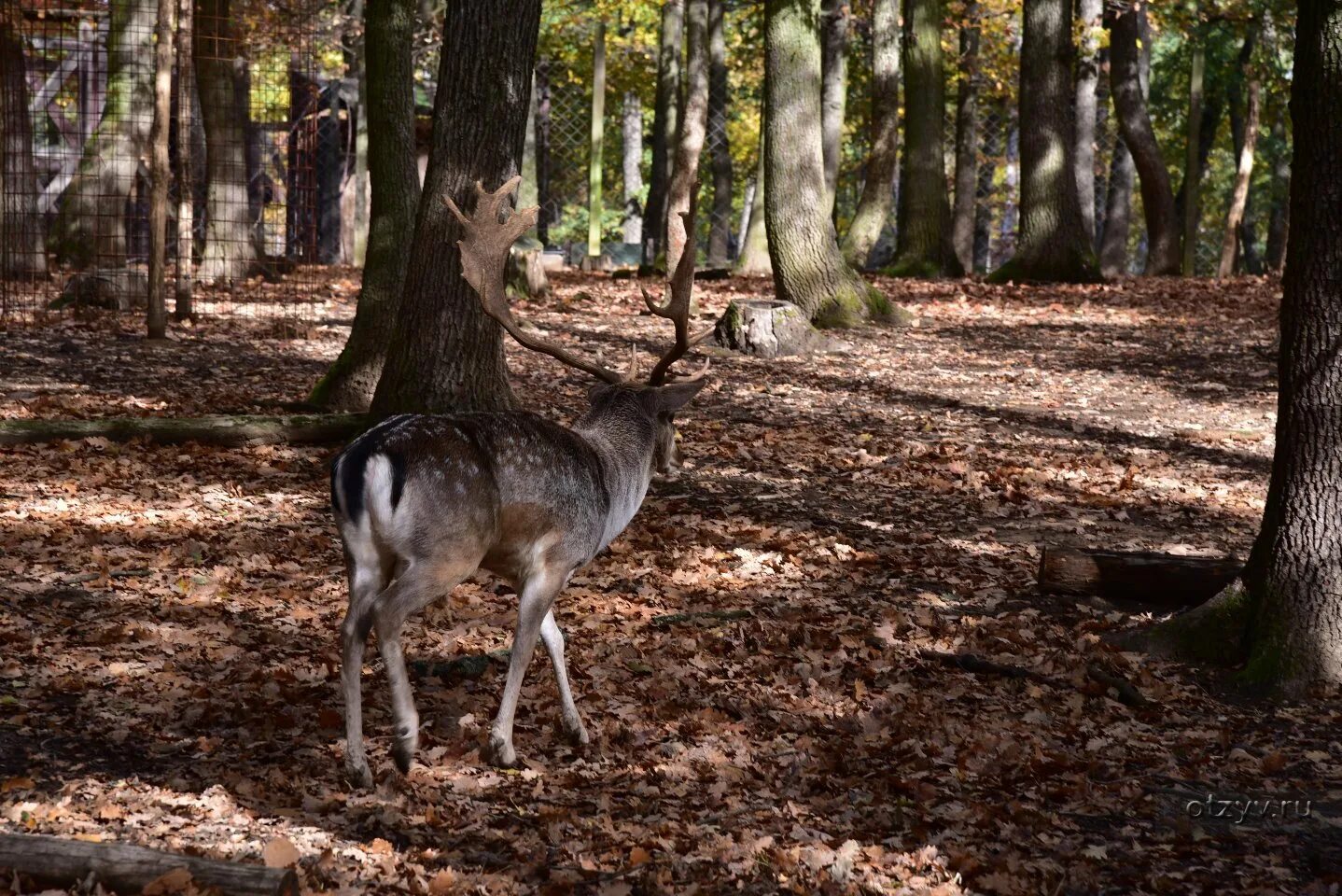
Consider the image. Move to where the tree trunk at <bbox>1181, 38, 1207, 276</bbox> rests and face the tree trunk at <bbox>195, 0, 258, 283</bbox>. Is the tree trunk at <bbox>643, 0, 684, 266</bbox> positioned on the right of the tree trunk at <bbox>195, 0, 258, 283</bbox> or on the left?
right

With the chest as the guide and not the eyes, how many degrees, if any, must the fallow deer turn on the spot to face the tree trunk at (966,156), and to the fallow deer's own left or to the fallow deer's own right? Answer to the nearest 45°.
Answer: approximately 45° to the fallow deer's own left

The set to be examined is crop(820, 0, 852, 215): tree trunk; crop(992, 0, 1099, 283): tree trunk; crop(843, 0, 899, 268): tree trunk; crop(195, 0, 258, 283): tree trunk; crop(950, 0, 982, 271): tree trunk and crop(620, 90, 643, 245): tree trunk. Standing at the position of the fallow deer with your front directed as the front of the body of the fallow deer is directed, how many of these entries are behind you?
0

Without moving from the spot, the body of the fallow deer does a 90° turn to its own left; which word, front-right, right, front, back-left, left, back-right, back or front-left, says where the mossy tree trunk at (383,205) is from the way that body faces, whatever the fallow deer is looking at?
front-right

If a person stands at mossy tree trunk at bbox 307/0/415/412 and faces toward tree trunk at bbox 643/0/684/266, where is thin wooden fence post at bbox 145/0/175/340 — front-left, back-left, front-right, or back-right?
front-left

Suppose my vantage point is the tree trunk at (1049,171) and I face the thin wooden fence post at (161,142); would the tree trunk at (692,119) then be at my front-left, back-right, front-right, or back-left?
front-right

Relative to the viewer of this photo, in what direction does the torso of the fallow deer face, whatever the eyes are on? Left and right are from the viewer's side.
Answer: facing away from the viewer and to the right of the viewer

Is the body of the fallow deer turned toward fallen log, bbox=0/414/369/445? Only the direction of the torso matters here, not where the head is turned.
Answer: no

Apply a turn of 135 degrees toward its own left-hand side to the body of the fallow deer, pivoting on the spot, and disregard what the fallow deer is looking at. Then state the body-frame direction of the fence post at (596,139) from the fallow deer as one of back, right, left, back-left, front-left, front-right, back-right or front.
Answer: right

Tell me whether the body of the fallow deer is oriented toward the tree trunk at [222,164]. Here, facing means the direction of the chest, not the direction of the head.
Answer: no

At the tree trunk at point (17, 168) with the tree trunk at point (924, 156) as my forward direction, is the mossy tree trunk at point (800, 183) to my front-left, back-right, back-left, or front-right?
front-right

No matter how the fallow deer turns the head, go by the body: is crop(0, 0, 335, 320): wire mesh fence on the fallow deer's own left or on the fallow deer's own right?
on the fallow deer's own left

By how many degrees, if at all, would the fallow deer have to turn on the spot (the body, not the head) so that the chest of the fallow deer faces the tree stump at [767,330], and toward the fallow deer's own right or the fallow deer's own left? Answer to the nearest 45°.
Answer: approximately 45° to the fallow deer's own left

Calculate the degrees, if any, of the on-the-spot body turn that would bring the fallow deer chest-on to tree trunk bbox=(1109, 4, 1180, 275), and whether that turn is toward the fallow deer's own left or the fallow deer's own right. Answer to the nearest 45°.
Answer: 0° — it already faces it

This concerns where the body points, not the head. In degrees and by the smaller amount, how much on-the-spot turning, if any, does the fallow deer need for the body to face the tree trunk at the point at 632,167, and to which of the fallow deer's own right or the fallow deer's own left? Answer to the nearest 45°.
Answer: approximately 45° to the fallow deer's own left

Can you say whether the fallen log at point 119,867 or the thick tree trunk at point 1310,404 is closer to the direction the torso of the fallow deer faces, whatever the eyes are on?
the thick tree trunk

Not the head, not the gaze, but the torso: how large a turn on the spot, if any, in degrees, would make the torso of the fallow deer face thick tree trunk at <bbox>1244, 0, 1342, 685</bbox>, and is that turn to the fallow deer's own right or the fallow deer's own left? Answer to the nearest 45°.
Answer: approximately 45° to the fallow deer's own right

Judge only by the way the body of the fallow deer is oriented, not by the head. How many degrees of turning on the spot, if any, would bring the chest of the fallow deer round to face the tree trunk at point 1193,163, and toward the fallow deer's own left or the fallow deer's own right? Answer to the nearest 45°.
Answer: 0° — it already faces it
